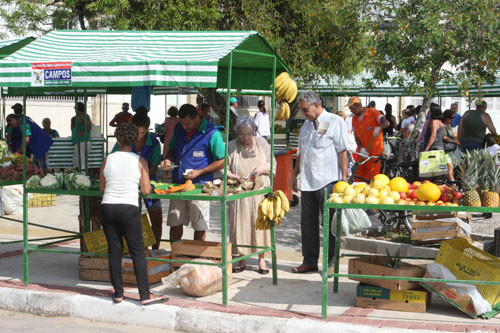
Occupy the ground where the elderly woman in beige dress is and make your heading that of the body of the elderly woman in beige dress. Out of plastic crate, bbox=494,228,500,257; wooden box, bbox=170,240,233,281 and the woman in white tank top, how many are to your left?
1

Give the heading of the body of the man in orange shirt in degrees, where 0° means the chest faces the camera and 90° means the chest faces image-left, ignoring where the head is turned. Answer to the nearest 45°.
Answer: approximately 45°

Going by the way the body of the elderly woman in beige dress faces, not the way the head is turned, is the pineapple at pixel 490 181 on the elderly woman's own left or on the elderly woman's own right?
on the elderly woman's own left

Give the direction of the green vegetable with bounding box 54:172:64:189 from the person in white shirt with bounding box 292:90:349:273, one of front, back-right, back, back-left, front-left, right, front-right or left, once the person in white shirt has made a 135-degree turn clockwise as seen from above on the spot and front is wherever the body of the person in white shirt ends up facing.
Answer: left

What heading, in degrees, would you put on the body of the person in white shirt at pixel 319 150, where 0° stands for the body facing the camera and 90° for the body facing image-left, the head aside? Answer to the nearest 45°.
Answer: approximately 45°

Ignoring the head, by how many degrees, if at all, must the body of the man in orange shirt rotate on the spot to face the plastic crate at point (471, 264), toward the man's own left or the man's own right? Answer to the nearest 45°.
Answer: approximately 45° to the man's own left

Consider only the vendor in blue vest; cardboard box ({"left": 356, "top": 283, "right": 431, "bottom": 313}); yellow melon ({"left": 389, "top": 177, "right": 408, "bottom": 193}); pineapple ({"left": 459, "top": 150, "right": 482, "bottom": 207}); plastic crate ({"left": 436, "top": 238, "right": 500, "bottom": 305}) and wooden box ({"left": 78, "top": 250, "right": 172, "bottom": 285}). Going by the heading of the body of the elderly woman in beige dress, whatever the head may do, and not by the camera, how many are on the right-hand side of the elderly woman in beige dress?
2

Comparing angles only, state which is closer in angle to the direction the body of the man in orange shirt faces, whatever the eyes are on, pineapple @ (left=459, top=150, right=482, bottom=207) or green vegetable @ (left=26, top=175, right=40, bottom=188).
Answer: the green vegetable

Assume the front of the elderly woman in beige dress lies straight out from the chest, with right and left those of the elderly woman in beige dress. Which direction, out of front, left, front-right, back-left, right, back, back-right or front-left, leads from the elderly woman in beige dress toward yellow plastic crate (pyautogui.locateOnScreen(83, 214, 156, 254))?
right

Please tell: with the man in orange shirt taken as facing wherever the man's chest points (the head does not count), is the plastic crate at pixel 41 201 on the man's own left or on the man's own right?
on the man's own right

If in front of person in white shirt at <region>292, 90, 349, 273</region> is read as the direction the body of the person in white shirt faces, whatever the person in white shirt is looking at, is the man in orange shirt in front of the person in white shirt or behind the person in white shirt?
behind

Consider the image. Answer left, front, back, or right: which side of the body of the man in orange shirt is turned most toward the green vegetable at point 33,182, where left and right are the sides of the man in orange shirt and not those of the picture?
front

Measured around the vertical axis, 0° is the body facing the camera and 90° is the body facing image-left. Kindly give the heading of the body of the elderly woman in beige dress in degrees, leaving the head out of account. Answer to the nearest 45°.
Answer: approximately 0°

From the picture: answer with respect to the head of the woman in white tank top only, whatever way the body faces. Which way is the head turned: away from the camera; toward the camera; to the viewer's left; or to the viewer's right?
away from the camera

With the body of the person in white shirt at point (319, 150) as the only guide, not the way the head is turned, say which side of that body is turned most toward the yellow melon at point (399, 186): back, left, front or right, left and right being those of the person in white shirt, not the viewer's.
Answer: left
